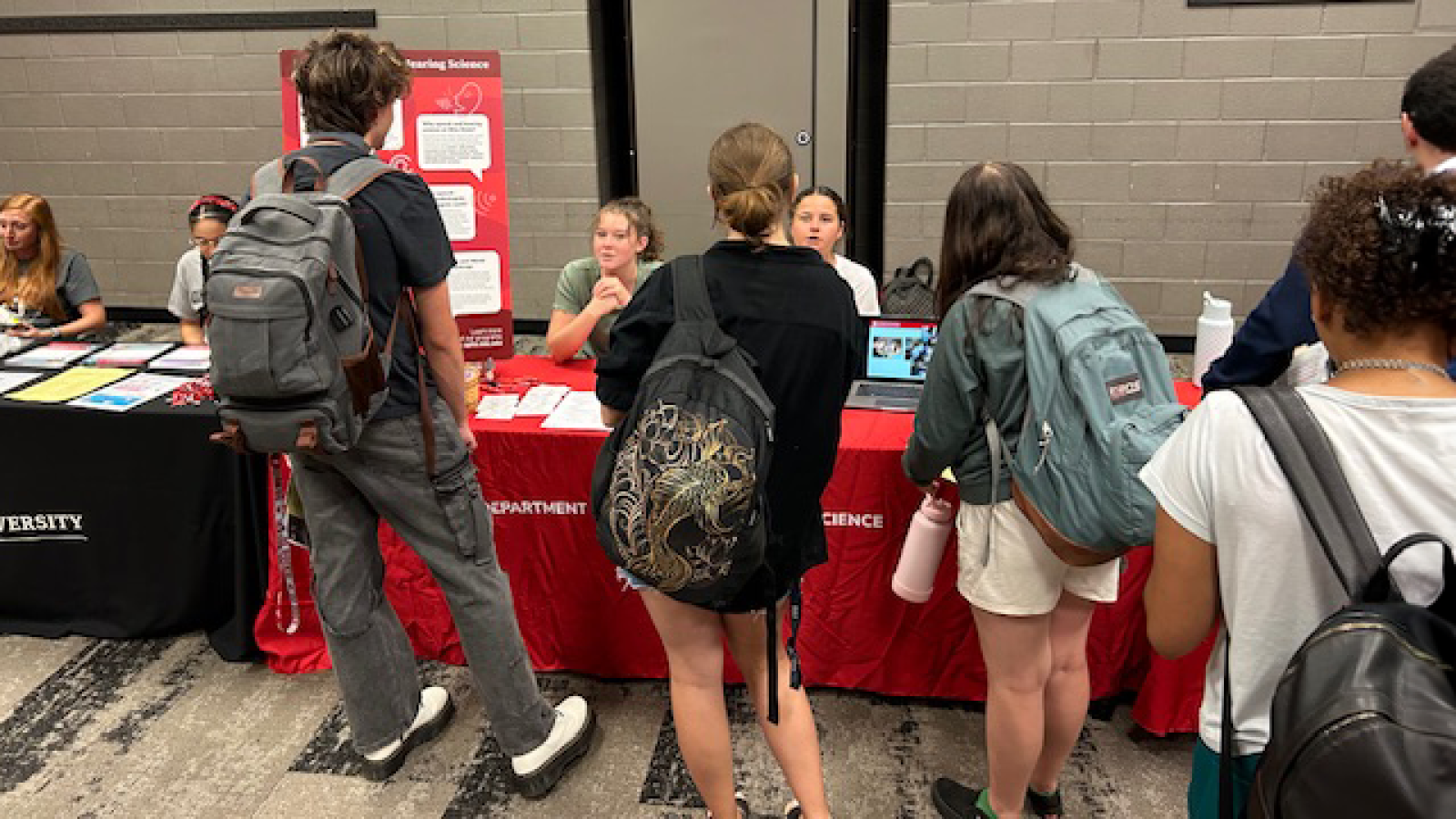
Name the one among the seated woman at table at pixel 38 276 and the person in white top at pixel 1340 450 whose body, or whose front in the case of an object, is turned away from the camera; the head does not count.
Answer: the person in white top

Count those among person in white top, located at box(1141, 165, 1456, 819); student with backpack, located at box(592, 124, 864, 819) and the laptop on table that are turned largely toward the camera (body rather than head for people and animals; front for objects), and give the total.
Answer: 1

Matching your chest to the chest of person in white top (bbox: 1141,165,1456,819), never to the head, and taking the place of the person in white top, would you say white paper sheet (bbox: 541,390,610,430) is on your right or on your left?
on your left

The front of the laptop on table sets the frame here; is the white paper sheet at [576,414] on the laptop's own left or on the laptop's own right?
on the laptop's own right

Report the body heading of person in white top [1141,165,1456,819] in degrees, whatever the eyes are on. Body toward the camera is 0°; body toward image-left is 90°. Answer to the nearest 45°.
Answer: approximately 180°

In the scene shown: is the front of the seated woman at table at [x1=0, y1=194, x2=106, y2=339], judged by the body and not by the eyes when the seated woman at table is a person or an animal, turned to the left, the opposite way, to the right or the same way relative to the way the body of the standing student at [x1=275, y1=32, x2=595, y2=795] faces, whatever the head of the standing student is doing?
the opposite way

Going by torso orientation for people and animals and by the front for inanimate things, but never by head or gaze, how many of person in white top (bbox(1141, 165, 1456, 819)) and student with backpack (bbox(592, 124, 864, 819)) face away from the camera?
2

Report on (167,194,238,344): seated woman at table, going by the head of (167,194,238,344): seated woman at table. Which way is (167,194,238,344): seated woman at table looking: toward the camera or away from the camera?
toward the camera

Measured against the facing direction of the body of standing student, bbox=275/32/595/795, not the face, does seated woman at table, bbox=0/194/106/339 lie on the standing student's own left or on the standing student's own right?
on the standing student's own left

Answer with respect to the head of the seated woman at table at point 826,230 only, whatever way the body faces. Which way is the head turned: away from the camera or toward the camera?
toward the camera

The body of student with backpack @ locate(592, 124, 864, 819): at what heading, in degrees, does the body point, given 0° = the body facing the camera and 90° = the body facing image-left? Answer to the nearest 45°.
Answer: approximately 180°

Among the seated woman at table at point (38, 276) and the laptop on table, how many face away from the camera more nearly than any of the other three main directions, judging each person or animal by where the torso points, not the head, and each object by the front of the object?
0

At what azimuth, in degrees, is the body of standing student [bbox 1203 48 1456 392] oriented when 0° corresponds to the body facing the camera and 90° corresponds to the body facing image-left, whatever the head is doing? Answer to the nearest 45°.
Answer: approximately 135°

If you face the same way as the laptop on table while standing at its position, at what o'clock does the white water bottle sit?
The white water bottle is roughly at 9 o'clock from the laptop on table.

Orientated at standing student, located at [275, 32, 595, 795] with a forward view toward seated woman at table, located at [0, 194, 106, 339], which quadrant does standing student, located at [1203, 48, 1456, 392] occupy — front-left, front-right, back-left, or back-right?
back-right

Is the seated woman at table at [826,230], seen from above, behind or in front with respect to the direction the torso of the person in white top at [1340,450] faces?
in front

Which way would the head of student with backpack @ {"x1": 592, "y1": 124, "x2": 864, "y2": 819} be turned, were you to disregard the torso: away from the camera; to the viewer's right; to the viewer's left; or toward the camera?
away from the camera

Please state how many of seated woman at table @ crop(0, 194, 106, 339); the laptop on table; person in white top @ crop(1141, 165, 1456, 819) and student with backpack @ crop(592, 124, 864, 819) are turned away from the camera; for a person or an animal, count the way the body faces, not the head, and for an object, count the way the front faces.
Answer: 2
